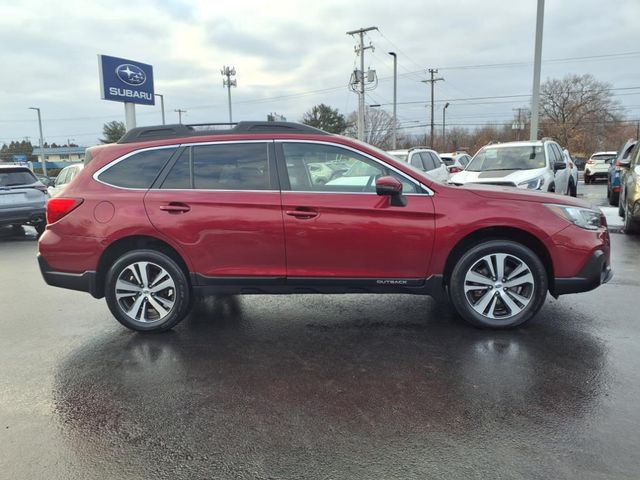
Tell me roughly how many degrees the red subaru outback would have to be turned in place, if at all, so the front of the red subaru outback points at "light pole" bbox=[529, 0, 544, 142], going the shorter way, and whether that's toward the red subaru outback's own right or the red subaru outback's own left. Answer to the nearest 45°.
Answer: approximately 45° to the red subaru outback's own left

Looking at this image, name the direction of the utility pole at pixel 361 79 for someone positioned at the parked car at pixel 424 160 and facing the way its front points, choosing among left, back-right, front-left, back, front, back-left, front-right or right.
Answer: back-right

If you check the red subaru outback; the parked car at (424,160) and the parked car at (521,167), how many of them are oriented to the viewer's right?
1

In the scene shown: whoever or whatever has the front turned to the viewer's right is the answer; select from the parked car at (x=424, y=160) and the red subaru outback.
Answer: the red subaru outback

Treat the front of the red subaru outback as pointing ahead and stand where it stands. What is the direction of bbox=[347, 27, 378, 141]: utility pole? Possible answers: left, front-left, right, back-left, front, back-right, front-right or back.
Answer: left

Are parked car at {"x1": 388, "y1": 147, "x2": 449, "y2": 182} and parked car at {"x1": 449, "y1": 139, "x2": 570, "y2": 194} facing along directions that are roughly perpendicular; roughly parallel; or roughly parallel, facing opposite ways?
roughly parallel

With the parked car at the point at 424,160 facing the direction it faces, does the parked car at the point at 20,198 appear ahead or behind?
ahead

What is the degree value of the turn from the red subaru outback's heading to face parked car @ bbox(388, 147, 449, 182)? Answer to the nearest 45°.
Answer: approximately 90° to its left

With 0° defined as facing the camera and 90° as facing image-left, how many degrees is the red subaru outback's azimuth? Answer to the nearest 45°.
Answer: approximately 270°

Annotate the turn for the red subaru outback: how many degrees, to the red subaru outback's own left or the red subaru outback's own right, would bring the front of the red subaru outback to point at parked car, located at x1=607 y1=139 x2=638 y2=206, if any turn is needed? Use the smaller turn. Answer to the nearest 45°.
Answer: approximately 45° to the red subaru outback's own left
